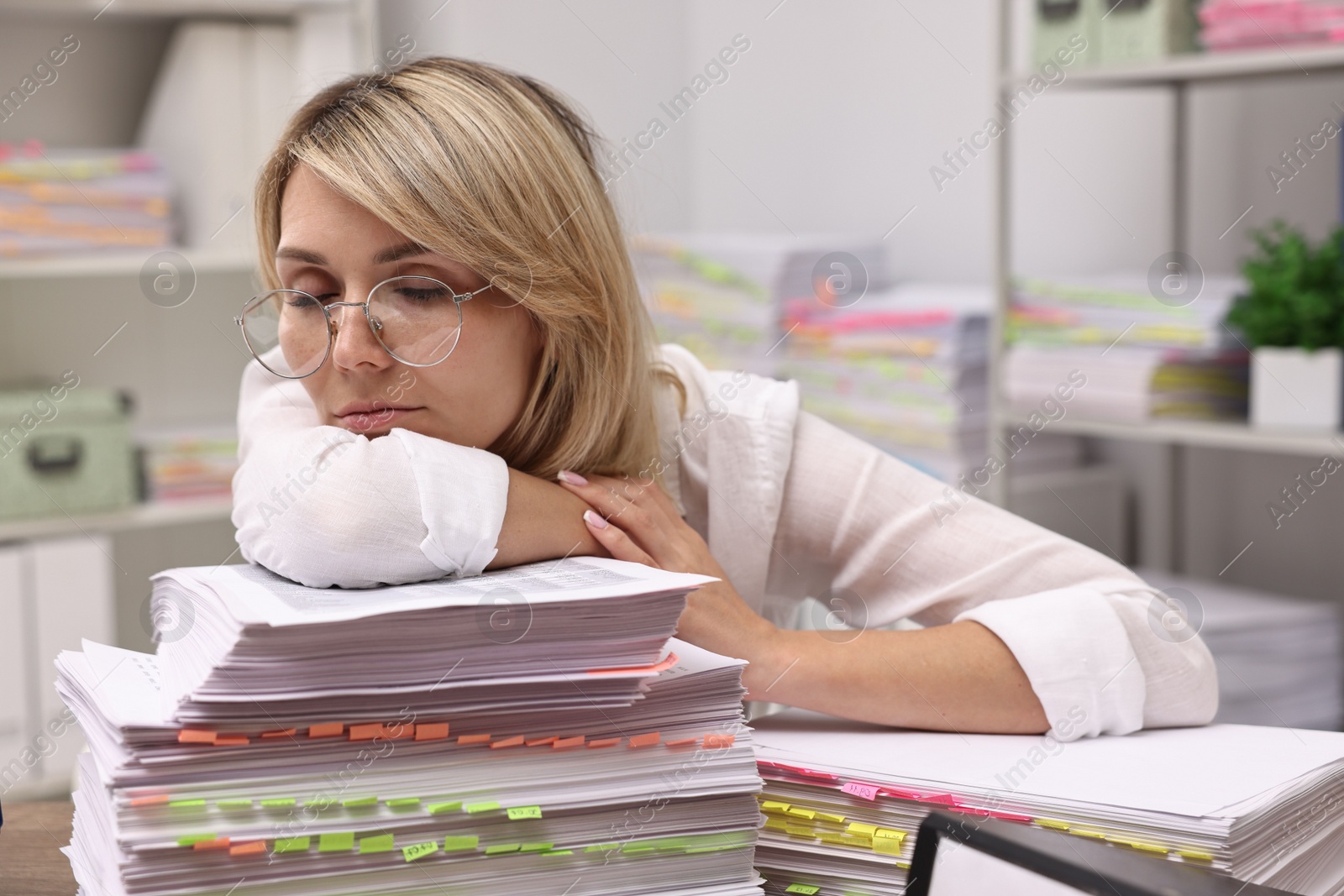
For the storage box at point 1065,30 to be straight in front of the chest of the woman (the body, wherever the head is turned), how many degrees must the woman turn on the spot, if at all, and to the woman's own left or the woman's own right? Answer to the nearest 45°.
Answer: approximately 180°

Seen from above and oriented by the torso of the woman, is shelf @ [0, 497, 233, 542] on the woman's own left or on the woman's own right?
on the woman's own right

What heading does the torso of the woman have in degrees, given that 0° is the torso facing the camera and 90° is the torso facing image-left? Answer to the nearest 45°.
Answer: approximately 45°

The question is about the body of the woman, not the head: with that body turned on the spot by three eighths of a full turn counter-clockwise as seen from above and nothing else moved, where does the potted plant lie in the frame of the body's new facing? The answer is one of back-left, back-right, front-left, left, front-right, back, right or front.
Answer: front-left

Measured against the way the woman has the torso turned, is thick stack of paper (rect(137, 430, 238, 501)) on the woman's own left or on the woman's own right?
on the woman's own right

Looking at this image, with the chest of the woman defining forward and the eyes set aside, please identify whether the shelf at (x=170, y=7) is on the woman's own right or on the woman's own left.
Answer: on the woman's own right

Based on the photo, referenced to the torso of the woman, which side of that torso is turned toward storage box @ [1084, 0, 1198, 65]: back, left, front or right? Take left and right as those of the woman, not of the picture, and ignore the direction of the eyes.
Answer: back

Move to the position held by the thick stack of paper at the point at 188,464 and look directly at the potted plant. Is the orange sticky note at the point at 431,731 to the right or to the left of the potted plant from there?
right

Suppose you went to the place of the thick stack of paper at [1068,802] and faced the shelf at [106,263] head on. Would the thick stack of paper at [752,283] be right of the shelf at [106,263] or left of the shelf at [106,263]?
right

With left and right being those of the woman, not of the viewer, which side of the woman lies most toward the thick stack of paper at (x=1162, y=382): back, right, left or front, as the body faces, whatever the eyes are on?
back

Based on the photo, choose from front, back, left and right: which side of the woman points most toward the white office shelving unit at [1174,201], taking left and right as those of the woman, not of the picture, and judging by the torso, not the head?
back
